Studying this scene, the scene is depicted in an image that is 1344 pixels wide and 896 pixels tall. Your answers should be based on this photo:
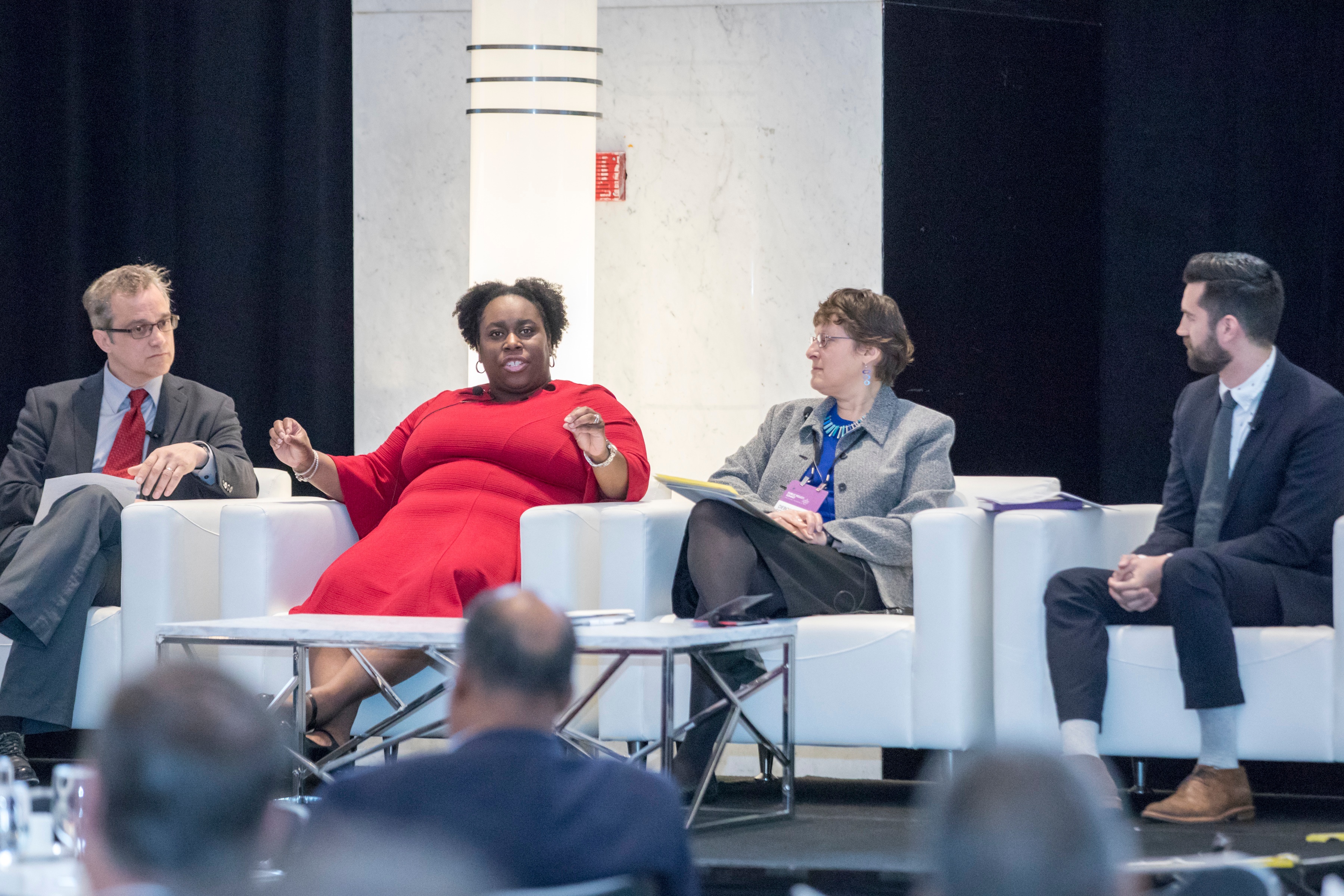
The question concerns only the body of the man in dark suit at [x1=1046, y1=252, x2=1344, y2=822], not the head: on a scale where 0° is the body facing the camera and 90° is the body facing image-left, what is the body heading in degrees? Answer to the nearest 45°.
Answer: approximately 45°

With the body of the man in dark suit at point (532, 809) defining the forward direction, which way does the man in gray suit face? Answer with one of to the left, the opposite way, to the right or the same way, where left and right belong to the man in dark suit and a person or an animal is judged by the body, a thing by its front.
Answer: the opposite way

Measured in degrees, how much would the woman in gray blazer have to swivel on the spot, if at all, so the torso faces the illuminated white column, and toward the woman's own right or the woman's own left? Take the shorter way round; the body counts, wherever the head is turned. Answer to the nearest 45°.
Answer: approximately 90° to the woman's own right

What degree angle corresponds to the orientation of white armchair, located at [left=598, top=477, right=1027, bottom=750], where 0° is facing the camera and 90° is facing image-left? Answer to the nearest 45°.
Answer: approximately 0°

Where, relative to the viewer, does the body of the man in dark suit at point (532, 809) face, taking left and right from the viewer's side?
facing away from the viewer

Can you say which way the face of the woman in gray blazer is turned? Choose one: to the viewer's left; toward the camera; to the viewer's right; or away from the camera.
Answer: to the viewer's left

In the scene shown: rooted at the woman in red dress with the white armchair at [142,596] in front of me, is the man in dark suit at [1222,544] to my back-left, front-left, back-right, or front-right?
back-left

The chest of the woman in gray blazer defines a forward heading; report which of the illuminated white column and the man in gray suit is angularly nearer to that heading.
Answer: the man in gray suit

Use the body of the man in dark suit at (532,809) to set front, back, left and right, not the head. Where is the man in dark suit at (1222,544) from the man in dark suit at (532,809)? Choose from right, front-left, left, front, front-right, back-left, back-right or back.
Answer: front-right

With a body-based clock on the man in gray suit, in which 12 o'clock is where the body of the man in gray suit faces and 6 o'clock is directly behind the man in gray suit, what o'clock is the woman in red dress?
The woman in red dress is roughly at 10 o'clock from the man in gray suit.

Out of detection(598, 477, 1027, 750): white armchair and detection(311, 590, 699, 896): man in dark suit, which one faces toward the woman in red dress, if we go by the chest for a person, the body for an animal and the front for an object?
the man in dark suit

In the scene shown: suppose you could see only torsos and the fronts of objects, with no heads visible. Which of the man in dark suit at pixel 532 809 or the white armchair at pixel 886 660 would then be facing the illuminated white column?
the man in dark suit

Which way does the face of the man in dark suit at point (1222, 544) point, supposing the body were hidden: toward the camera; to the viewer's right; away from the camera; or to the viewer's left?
to the viewer's left
